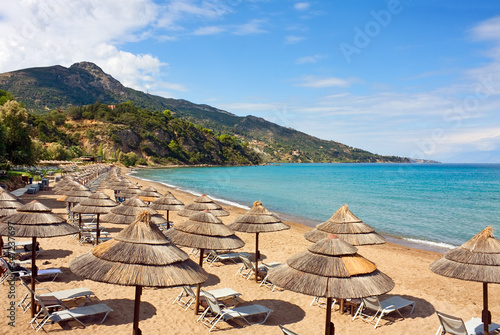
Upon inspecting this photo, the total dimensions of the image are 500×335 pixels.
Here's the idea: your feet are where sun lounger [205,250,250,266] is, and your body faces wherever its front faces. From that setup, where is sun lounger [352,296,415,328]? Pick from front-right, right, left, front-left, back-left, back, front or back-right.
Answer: front-right

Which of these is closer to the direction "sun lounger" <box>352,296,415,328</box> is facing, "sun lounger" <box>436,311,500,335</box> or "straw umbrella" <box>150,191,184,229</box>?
the sun lounger

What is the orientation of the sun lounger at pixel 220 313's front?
to the viewer's right

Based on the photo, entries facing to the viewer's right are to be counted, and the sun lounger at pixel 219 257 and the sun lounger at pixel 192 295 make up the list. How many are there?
2

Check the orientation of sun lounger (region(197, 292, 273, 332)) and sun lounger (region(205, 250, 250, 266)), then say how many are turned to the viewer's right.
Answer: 2

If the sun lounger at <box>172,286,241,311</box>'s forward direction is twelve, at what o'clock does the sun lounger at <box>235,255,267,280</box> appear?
the sun lounger at <box>235,255,267,280</box> is roughly at 10 o'clock from the sun lounger at <box>172,286,241,311</box>.

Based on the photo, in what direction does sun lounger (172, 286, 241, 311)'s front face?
to the viewer's right

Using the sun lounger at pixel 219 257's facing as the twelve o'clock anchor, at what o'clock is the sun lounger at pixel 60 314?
the sun lounger at pixel 60 314 is roughly at 4 o'clock from the sun lounger at pixel 219 257.

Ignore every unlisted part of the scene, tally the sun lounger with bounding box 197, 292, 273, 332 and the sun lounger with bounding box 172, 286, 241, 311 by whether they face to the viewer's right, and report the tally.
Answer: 2

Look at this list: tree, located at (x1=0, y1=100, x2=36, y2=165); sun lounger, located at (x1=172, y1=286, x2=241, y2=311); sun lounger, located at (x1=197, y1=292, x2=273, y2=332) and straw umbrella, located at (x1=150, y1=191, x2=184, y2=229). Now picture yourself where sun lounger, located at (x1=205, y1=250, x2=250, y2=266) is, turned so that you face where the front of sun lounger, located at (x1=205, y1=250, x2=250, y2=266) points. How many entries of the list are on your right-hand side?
2

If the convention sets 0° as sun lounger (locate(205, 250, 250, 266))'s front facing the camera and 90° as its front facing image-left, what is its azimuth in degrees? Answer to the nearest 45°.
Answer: approximately 270°

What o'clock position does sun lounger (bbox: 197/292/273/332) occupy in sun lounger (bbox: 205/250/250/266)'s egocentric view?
sun lounger (bbox: 197/292/273/332) is roughly at 3 o'clock from sun lounger (bbox: 205/250/250/266).
